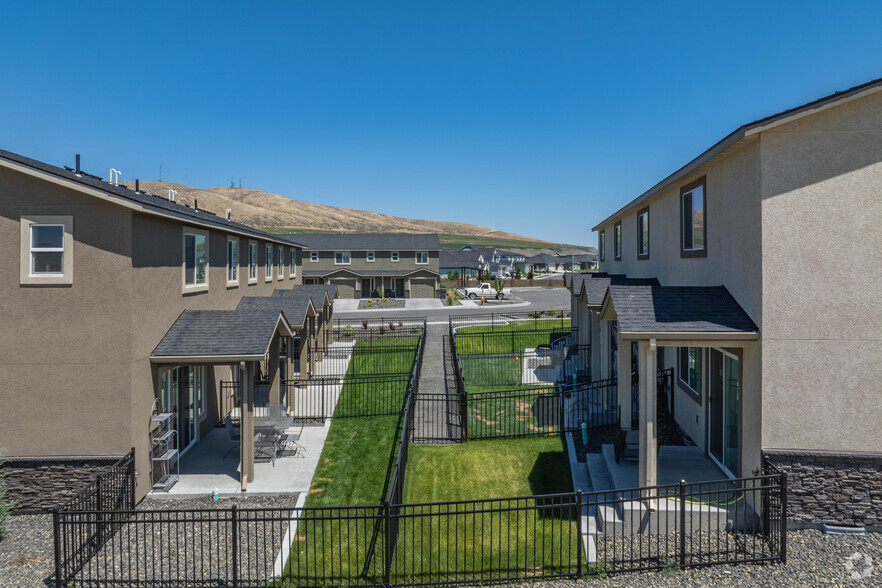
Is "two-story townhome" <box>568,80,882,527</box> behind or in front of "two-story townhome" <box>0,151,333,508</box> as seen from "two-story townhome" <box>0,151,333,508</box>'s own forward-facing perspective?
behind
